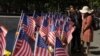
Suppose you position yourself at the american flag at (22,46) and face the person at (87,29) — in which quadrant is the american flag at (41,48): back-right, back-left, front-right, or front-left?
front-right
